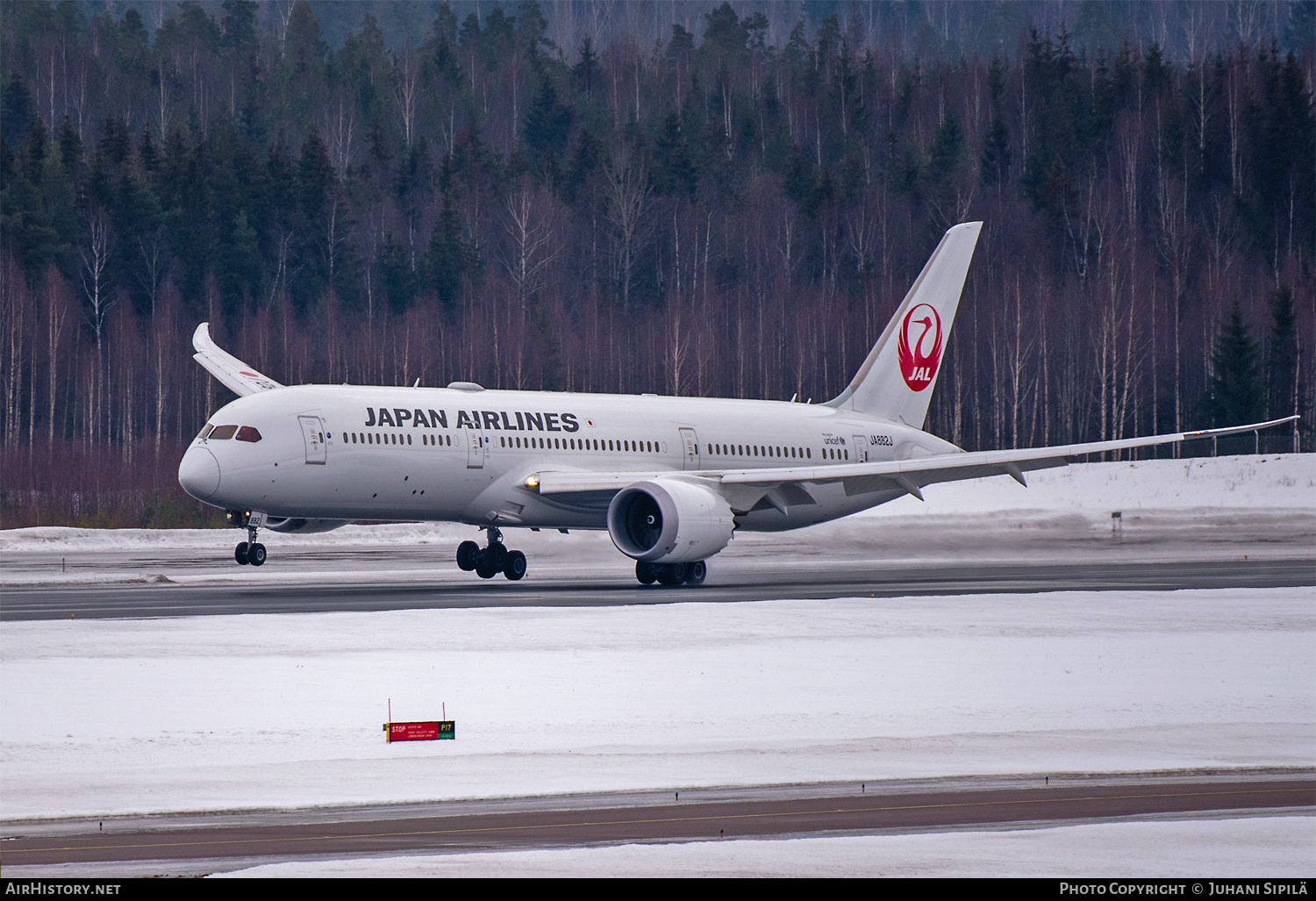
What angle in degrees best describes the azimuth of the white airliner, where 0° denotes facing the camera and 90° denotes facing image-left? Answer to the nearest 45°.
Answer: approximately 45°
